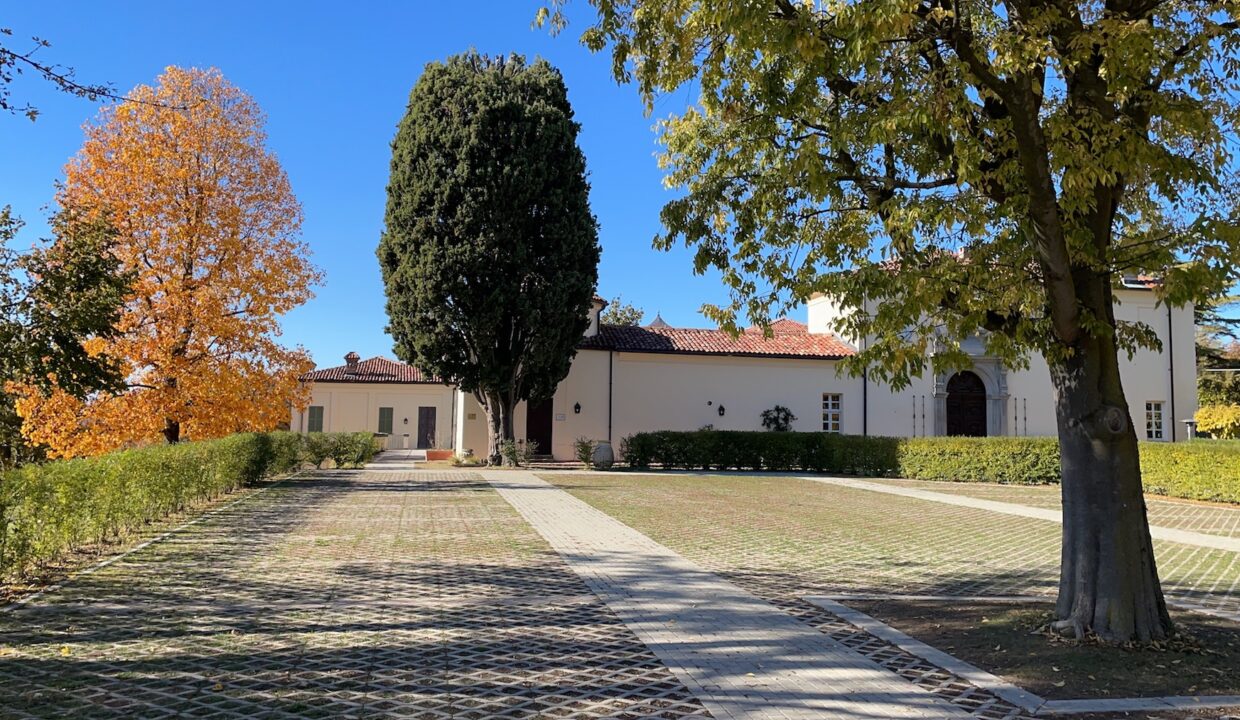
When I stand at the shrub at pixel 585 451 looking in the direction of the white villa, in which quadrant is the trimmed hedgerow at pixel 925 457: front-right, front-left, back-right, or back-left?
front-right

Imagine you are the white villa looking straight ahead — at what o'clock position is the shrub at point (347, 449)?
The shrub is roughly at 2 o'clock from the white villa.

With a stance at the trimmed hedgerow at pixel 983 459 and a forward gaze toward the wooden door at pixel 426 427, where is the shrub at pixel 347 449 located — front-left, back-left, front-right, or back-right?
front-left

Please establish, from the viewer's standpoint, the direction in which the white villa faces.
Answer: facing the viewer

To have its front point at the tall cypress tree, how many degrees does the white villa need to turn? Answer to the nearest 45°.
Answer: approximately 45° to its right

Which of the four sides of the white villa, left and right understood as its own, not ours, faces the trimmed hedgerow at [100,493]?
front

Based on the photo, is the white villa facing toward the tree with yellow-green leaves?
yes

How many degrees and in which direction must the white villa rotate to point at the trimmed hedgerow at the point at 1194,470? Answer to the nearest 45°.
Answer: approximately 45° to its left
